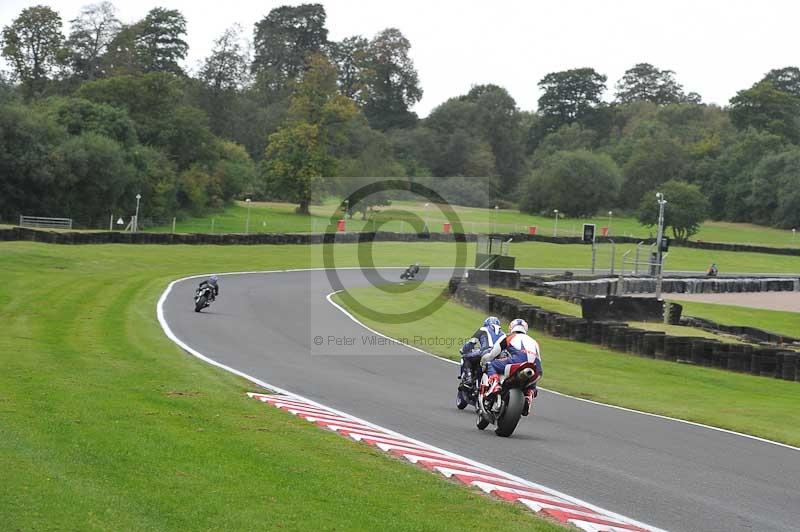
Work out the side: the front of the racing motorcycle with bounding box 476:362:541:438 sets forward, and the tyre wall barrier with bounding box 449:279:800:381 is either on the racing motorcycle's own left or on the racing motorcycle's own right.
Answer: on the racing motorcycle's own right

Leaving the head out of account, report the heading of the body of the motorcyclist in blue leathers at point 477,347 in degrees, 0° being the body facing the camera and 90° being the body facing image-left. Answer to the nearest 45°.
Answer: approximately 135°

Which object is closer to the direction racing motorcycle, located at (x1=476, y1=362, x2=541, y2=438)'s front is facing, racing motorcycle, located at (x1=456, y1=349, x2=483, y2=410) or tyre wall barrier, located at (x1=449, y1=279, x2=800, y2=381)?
the racing motorcycle

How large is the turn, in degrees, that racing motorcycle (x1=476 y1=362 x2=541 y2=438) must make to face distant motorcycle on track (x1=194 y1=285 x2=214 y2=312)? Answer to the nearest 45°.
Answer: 0° — it already faces it

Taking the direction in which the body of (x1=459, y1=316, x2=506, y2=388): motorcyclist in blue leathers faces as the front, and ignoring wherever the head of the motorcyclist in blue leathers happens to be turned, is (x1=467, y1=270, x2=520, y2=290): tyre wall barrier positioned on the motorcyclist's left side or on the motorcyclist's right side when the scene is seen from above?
on the motorcyclist's right side

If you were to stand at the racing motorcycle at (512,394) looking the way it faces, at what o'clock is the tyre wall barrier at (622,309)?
The tyre wall barrier is roughly at 2 o'clock from the racing motorcycle.

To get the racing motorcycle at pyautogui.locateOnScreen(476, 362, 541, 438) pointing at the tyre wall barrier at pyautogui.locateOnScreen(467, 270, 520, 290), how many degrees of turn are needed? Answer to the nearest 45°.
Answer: approximately 45° to its right

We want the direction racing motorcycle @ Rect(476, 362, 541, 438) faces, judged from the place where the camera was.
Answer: facing away from the viewer and to the left of the viewer

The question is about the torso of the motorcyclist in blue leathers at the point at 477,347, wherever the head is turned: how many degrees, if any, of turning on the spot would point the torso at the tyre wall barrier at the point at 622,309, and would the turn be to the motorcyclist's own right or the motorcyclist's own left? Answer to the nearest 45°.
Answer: approximately 45° to the motorcyclist's own right
